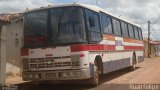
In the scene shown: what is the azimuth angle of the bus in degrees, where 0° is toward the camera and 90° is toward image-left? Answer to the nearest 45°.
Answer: approximately 45°

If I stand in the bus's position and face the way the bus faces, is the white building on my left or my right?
on my right
